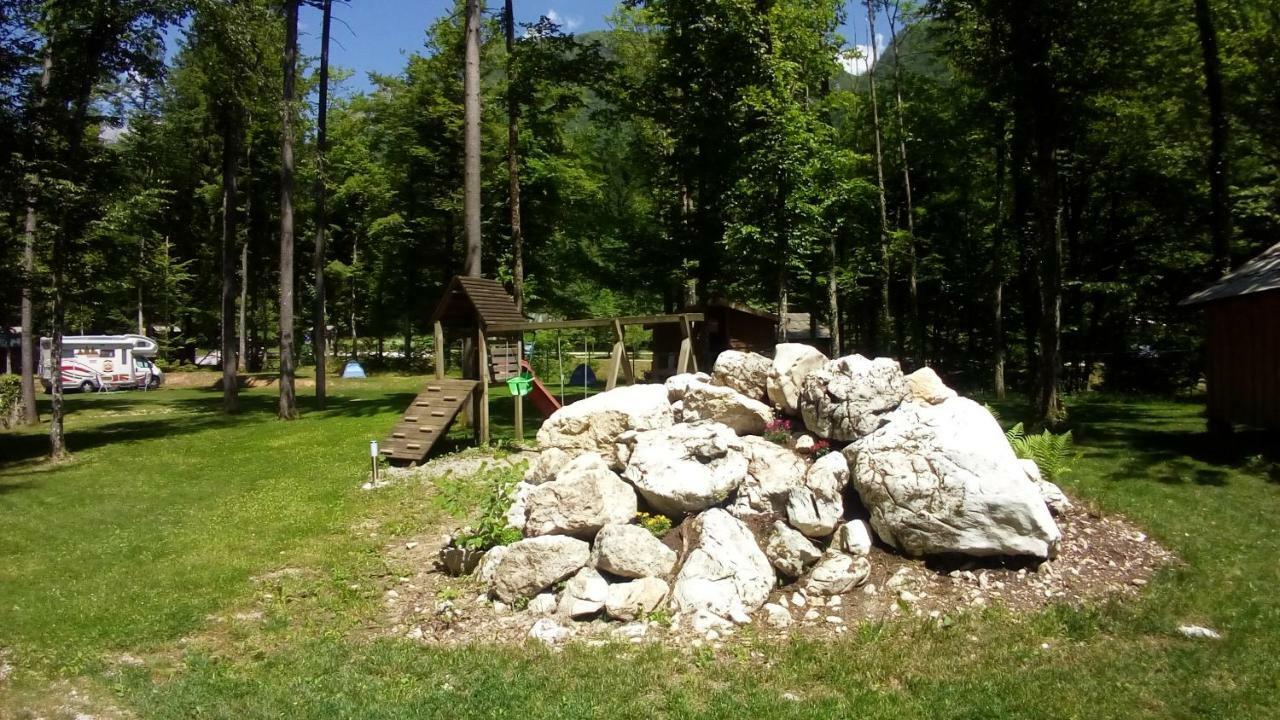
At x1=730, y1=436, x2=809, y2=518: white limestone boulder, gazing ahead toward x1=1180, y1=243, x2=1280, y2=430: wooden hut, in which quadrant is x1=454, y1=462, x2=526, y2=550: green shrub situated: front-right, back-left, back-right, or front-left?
back-left

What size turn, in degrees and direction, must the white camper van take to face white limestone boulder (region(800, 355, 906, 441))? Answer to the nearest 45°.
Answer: approximately 90° to its right

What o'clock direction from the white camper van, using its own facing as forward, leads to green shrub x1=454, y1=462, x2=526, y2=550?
The green shrub is roughly at 3 o'clock from the white camper van.

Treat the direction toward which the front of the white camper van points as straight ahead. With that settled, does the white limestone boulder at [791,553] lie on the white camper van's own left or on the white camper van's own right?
on the white camper van's own right

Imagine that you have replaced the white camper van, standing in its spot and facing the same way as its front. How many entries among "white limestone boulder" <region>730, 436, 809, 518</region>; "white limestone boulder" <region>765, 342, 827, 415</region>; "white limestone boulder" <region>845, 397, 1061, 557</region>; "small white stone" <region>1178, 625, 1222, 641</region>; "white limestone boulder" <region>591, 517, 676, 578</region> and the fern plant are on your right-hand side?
6

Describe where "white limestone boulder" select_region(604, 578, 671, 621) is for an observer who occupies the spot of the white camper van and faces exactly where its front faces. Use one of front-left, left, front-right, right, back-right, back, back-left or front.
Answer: right

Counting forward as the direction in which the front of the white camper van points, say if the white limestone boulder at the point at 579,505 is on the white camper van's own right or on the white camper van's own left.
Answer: on the white camper van's own right

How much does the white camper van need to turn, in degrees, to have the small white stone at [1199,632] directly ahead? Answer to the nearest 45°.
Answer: approximately 90° to its right

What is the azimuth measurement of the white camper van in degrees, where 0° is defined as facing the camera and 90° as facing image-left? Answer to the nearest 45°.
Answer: approximately 270°

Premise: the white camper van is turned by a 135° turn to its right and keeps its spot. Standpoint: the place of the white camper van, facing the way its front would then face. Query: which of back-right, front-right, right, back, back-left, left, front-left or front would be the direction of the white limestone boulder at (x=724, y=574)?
front-left

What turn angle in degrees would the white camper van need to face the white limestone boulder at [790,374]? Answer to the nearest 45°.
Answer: approximately 90° to its right

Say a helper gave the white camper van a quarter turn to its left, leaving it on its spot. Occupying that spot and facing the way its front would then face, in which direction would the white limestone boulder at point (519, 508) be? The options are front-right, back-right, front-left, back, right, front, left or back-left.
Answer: back

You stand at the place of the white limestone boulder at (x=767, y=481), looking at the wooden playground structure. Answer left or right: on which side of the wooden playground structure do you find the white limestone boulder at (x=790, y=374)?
right
